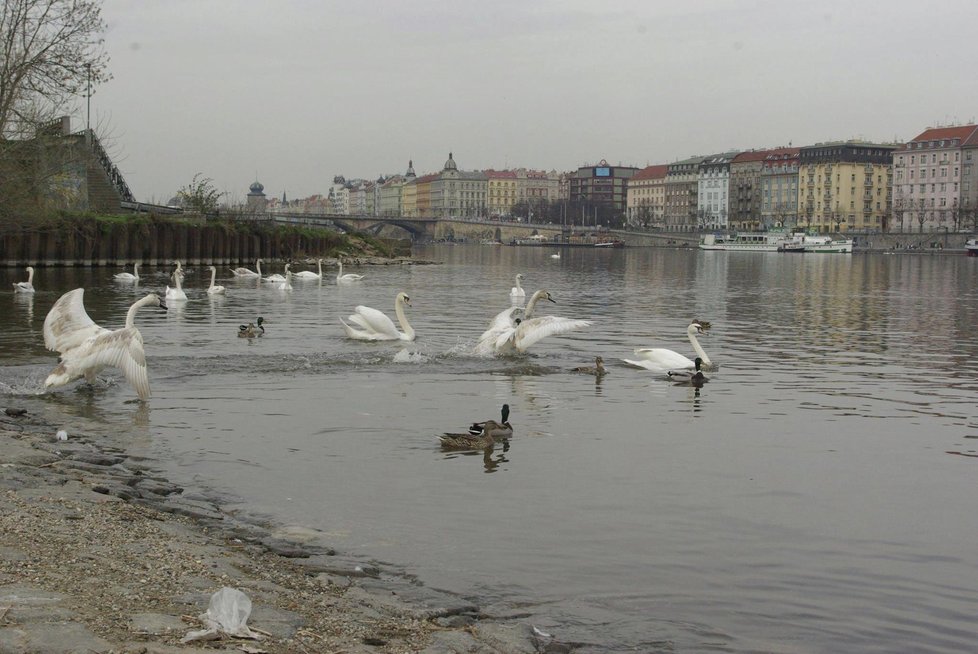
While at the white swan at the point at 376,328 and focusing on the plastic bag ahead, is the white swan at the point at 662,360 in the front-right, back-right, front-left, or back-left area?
front-left

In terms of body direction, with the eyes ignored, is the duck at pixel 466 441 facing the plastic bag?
no

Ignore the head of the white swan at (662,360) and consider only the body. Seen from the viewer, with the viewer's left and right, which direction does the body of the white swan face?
facing to the right of the viewer

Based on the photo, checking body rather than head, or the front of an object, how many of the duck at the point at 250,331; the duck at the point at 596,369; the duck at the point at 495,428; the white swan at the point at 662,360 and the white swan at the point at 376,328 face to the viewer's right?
5

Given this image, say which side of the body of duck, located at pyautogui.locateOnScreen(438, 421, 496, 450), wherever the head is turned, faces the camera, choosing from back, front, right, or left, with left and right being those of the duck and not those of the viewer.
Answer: right

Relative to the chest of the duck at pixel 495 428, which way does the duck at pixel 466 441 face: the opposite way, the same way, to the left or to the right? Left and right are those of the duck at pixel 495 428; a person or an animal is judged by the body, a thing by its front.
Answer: the same way

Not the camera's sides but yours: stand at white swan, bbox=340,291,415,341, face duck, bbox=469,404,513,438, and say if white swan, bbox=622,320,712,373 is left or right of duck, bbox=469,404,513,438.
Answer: left

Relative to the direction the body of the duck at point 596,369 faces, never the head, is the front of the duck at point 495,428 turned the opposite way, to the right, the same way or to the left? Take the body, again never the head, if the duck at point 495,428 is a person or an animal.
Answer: the same way

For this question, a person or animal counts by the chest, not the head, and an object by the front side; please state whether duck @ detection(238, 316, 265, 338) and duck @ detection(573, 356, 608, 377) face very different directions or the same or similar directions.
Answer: same or similar directions

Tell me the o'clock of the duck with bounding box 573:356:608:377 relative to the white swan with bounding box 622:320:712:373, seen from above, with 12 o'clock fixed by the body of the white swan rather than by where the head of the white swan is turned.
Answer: The duck is roughly at 5 o'clock from the white swan.

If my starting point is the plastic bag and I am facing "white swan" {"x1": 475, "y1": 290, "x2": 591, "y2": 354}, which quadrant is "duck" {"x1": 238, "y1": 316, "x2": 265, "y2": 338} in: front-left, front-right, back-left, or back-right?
front-left

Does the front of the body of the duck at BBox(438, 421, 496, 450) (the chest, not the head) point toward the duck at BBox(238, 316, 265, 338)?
no

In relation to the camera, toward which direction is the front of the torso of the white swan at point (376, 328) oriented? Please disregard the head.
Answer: to the viewer's right

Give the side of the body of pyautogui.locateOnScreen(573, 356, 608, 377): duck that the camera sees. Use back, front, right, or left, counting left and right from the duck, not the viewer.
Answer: right

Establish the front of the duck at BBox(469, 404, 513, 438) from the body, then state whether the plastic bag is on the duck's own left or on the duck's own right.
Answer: on the duck's own right

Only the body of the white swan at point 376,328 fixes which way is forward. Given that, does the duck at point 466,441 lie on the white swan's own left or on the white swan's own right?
on the white swan's own right

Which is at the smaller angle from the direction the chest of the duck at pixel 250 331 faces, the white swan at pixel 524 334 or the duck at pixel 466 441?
the white swan

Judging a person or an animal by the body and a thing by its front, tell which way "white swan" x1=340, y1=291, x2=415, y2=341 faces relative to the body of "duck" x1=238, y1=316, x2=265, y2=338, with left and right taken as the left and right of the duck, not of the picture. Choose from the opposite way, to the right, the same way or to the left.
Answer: the same way
